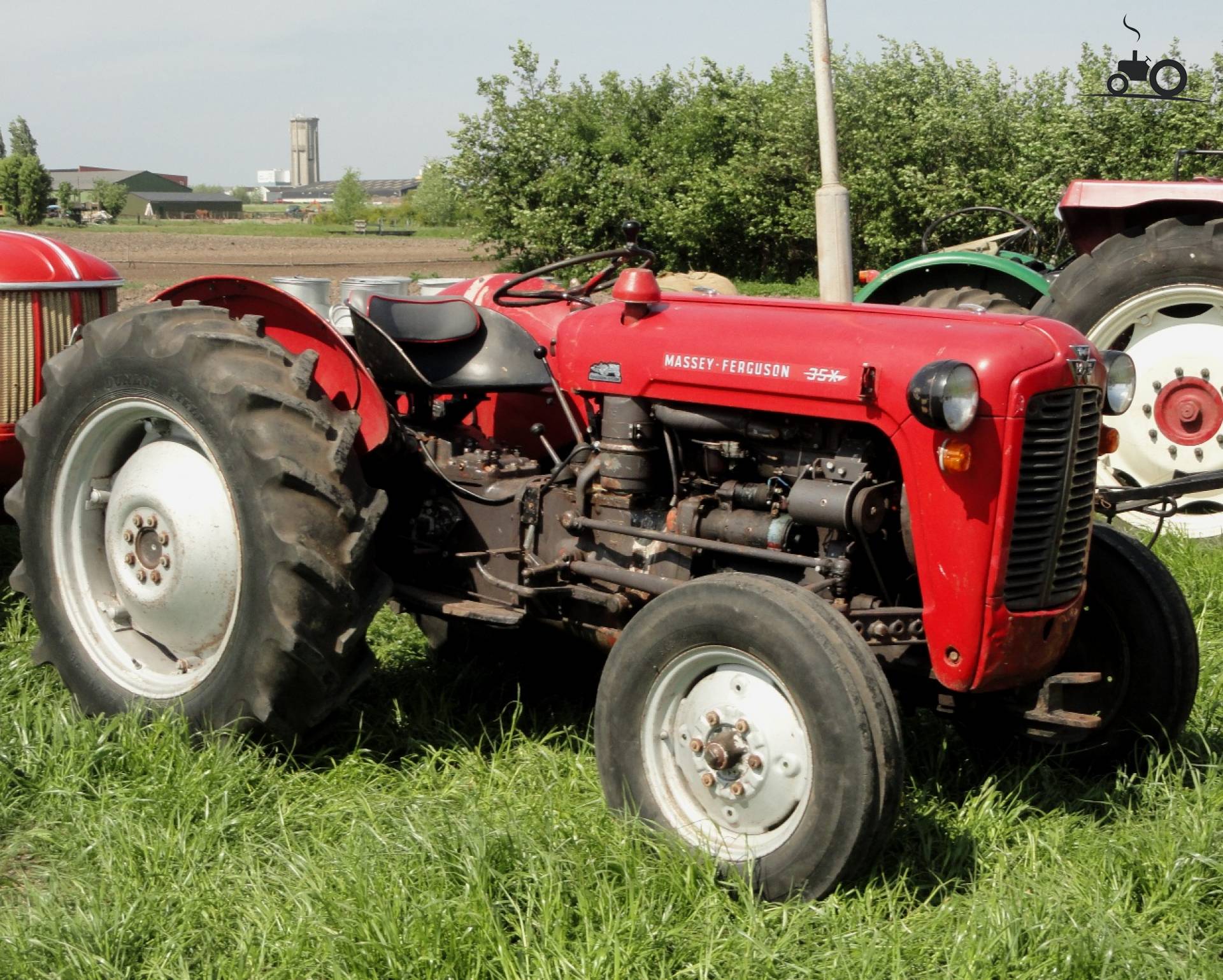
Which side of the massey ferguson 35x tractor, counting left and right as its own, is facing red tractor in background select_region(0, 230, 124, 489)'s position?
back

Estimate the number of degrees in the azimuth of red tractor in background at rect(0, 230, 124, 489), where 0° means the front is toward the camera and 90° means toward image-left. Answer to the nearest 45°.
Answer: approximately 315°

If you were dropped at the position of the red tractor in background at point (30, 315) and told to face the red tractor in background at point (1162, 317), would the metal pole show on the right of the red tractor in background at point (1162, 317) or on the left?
left

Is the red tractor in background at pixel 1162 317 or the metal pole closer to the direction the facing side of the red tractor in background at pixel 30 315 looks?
the red tractor in background

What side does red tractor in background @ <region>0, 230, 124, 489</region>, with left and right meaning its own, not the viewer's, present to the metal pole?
left

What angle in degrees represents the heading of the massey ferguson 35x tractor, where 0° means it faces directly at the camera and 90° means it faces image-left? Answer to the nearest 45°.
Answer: approximately 315°

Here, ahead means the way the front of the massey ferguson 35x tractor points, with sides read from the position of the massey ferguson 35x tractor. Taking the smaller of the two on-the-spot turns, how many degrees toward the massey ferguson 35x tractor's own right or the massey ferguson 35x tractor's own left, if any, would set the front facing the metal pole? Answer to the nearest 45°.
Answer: approximately 135° to the massey ferguson 35x tractor's own left
